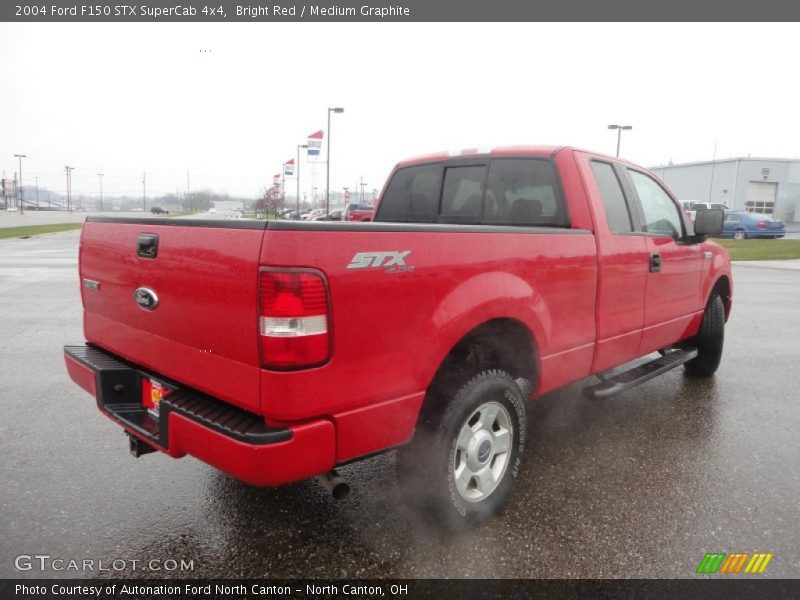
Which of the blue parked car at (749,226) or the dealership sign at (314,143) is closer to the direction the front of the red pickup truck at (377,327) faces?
the blue parked car

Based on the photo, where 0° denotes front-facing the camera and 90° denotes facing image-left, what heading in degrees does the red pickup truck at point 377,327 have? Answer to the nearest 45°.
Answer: approximately 225°

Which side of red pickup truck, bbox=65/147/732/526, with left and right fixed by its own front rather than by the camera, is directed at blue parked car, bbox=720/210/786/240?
front

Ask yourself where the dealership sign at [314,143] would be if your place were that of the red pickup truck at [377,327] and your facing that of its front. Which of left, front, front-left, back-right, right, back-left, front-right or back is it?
front-left
